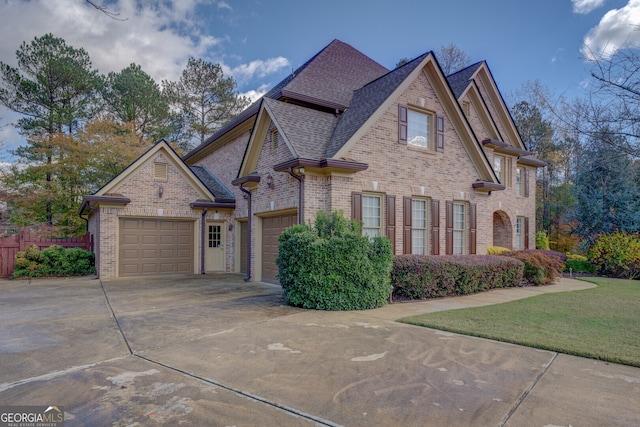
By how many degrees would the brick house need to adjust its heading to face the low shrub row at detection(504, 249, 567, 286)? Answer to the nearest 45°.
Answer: approximately 45° to its left

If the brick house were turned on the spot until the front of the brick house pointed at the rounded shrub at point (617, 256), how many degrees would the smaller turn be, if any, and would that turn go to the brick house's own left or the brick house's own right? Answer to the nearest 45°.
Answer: approximately 45° to the brick house's own left

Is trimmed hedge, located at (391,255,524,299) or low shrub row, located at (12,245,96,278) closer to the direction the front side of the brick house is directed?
the trimmed hedge

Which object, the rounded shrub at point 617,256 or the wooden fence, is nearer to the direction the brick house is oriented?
the rounded shrub

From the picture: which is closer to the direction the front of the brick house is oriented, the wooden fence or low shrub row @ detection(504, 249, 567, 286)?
the low shrub row

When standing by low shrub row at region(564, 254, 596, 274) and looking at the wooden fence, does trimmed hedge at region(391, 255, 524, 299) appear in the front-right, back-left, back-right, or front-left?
front-left

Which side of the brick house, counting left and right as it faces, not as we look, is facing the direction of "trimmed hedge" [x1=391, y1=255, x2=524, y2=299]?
front

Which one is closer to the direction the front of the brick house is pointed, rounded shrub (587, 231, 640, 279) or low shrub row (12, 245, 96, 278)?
the rounded shrub

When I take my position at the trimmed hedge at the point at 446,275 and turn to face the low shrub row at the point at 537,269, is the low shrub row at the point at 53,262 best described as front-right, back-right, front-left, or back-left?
back-left

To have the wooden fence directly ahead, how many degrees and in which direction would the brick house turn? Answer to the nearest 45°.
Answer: approximately 135° to its right

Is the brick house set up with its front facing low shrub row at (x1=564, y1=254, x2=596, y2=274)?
no

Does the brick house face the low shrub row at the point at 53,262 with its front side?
no
